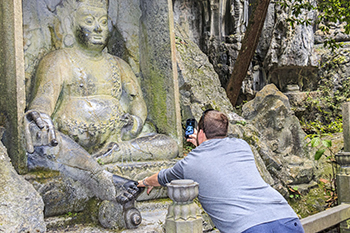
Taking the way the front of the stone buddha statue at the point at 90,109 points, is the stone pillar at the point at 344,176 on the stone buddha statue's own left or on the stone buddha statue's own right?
on the stone buddha statue's own left

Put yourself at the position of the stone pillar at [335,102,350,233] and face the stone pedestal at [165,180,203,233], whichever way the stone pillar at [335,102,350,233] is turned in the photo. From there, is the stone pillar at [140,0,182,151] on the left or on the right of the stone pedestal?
right

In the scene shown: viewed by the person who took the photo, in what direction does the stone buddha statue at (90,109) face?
facing the viewer and to the right of the viewer

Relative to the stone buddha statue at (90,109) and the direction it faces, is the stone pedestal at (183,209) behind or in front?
in front

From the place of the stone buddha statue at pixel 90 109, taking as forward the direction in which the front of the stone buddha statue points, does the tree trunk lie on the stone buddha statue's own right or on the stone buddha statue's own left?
on the stone buddha statue's own left

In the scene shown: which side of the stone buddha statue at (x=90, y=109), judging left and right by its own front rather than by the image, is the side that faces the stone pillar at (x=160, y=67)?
left

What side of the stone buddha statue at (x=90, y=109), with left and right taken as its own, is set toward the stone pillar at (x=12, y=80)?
right

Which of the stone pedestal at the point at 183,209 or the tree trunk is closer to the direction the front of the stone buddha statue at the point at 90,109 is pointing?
the stone pedestal
